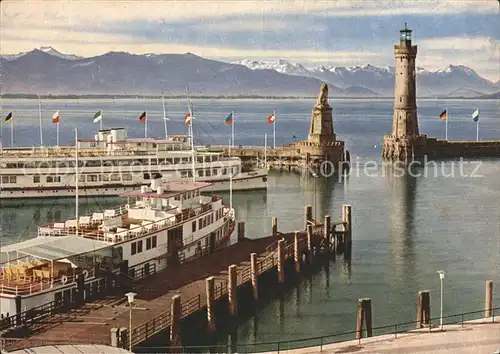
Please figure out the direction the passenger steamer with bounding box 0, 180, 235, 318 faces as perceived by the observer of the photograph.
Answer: facing away from the viewer and to the right of the viewer

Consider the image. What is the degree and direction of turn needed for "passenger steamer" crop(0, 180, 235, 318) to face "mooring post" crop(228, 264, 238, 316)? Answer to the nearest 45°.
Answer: approximately 90° to its right

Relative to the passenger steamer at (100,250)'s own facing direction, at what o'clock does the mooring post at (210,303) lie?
The mooring post is roughly at 3 o'clock from the passenger steamer.

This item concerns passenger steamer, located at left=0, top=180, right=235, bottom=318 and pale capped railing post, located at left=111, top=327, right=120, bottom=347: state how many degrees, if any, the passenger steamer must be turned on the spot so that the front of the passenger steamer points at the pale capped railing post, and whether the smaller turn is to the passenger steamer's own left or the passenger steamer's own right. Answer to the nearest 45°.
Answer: approximately 135° to the passenger steamer's own right

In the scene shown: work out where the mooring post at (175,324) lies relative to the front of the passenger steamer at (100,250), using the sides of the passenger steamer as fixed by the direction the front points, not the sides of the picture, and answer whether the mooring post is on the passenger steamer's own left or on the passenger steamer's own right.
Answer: on the passenger steamer's own right

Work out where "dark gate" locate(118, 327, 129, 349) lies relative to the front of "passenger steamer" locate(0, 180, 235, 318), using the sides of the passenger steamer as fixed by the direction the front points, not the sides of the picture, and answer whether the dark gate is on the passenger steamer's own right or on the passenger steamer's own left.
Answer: on the passenger steamer's own right
